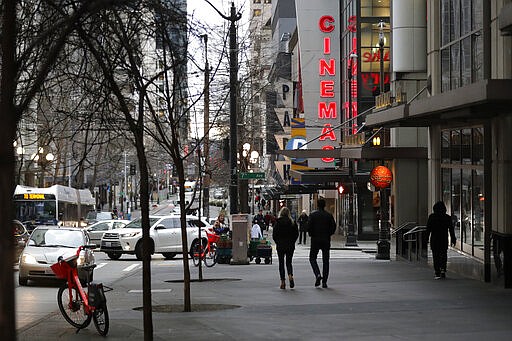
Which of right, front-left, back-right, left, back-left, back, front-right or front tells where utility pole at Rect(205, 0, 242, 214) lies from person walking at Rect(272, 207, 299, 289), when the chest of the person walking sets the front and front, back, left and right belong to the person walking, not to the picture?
front

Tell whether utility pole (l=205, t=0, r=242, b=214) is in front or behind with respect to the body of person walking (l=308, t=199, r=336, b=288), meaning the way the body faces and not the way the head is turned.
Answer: in front

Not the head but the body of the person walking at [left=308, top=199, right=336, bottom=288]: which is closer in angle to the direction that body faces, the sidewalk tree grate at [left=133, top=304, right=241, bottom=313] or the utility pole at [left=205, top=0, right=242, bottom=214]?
the utility pole

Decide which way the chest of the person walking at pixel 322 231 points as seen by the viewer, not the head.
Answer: away from the camera

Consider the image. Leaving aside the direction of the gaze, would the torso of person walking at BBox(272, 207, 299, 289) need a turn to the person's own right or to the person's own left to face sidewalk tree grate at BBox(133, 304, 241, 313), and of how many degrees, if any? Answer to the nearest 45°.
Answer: approximately 135° to the person's own left

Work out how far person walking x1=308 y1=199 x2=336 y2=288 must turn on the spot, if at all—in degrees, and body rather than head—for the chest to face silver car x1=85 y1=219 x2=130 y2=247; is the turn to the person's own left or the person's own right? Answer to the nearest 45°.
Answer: approximately 45° to the person's own left

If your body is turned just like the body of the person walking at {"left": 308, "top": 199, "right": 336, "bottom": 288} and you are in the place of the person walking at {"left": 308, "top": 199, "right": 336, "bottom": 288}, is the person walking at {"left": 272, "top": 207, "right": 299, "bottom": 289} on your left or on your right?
on your left

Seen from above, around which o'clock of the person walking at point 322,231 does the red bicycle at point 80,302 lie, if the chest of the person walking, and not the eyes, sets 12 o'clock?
The red bicycle is roughly at 7 o'clock from the person walking.

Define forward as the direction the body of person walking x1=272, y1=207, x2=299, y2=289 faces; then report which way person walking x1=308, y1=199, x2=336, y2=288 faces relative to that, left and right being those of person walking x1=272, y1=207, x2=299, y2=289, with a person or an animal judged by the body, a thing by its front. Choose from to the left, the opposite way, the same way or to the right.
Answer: the same way

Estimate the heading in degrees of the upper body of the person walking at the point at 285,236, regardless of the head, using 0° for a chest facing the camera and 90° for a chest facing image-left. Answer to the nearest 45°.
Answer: approximately 180°

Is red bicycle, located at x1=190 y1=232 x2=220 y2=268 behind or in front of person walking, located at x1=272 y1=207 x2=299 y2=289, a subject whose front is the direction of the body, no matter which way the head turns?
in front

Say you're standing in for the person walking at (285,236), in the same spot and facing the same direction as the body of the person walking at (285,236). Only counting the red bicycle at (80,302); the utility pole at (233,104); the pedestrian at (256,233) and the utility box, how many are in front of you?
3

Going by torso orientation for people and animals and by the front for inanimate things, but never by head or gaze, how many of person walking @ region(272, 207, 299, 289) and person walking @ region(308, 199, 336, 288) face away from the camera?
2

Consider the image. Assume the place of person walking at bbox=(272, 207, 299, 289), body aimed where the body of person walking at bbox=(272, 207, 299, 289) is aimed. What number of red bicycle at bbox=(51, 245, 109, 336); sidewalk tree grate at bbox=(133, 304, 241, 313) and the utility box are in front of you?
1
